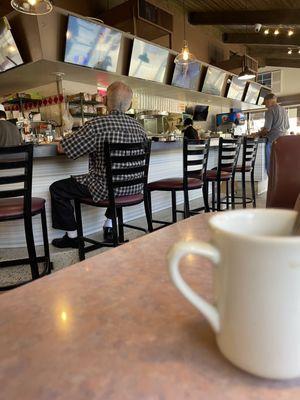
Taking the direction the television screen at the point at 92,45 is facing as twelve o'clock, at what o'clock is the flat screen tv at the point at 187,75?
The flat screen tv is roughly at 9 o'clock from the television screen.

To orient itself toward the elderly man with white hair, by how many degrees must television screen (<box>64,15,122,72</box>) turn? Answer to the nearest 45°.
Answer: approximately 45° to its right

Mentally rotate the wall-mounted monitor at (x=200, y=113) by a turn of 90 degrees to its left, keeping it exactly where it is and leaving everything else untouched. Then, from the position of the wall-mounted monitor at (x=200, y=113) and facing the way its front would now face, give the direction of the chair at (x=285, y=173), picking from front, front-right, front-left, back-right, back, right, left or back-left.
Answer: back-right

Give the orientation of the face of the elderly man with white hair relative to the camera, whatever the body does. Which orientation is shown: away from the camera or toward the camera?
away from the camera

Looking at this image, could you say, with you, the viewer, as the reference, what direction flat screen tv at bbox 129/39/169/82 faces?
facing the viewer and to the right of the viewer

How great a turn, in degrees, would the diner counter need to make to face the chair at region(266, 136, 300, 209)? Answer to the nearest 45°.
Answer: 0° — it already faces it

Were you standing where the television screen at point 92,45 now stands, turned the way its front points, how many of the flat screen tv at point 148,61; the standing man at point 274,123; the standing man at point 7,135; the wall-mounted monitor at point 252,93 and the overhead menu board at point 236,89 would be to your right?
1

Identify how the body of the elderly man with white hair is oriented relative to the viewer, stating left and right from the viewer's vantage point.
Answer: facing away from the viewer and to the left of the viewer

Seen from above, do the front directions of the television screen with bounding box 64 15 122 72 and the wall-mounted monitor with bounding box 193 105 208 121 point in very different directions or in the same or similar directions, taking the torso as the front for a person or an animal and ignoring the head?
same or similar directions

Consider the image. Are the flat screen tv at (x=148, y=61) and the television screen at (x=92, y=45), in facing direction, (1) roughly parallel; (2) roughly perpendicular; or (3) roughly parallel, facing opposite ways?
roughly parallel
